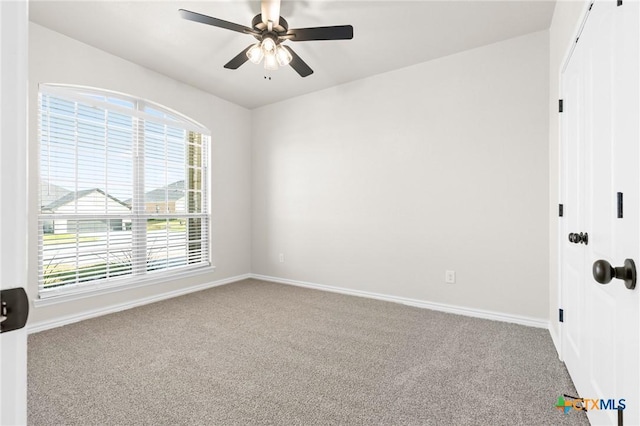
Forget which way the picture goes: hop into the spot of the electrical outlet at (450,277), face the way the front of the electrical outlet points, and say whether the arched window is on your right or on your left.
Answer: on your right

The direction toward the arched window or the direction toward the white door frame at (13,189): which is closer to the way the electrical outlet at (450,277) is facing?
the white door frame

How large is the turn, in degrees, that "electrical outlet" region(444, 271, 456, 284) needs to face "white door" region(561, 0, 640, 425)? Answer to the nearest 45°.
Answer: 0° — it already faces it

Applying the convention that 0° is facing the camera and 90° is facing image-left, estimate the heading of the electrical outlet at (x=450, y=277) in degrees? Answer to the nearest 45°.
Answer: approximately 0°

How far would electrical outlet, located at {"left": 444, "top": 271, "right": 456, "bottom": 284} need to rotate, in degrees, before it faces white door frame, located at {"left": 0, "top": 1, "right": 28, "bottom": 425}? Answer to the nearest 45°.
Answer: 0° — it already faces it

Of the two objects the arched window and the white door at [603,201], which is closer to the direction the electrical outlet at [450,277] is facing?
the white door
